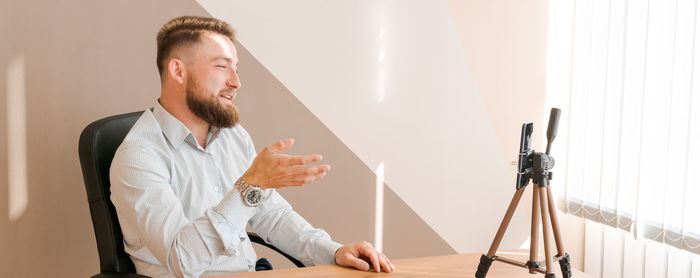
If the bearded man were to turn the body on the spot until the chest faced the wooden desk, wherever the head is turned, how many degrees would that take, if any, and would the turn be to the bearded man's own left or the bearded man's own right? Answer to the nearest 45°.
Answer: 0° — they already face it

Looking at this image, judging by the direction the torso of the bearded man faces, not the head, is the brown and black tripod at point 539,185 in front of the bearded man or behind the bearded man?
in front

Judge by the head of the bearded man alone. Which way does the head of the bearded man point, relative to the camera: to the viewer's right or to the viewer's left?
to the viewer's right

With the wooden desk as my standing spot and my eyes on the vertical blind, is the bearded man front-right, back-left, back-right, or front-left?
back-left

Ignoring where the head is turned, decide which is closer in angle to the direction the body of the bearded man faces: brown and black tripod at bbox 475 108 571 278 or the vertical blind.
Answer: the brown and black tripod

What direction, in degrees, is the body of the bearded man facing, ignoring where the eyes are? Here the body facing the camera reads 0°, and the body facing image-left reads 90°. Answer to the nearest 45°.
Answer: approximately 315°

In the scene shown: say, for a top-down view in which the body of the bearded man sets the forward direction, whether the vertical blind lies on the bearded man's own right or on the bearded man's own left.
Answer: on the bearded man's own left
